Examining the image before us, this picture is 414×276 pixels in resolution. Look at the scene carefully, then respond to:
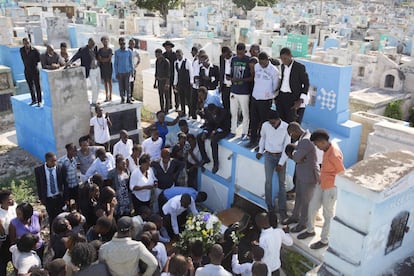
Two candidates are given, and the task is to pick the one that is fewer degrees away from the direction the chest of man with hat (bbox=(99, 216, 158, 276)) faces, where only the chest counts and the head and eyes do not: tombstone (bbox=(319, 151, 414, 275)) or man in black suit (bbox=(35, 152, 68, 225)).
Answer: the man in black suit

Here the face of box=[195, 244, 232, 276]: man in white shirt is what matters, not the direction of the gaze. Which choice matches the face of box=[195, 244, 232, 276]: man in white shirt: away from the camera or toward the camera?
away from the camera

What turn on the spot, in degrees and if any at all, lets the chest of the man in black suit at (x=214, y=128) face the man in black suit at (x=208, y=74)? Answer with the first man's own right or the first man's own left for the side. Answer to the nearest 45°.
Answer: approximately 135° to the first man's own right

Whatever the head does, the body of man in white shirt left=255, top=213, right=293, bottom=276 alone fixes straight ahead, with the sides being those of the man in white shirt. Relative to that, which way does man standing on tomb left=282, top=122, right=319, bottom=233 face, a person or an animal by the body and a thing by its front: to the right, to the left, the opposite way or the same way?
to the left

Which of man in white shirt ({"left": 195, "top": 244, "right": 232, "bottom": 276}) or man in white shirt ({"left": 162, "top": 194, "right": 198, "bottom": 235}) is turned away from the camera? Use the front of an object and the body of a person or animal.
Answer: man in white shirt ({"left": 195, "top": 244, "right": 232, "bottom": 276})

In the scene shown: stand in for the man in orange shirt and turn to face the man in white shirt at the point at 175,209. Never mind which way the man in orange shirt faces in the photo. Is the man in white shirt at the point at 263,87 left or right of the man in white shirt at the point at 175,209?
right

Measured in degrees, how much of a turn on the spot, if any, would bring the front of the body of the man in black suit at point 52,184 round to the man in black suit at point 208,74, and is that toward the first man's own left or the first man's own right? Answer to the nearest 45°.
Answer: approximately 135° to the first man's own left

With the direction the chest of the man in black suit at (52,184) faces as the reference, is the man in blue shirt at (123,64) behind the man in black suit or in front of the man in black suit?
behind

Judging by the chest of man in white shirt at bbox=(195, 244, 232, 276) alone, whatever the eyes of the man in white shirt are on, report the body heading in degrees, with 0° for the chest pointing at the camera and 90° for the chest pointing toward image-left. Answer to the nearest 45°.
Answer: approximately 180°

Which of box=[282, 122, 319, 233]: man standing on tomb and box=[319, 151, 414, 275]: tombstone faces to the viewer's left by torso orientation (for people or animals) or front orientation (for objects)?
the man standing on tomb
